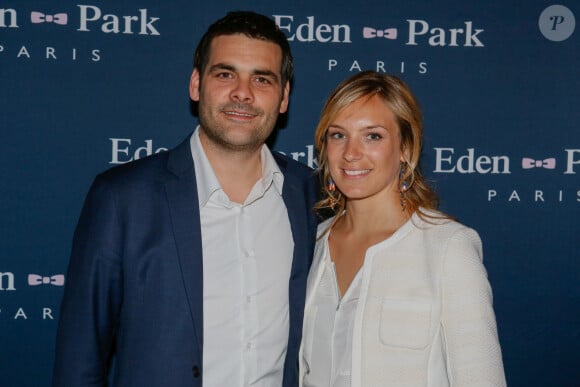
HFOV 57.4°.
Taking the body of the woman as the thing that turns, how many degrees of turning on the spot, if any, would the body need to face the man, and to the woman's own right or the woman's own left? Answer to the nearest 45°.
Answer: approximately 45° to the woman's own right

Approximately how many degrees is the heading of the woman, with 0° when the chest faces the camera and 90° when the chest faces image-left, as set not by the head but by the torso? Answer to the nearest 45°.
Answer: approximately 45°
